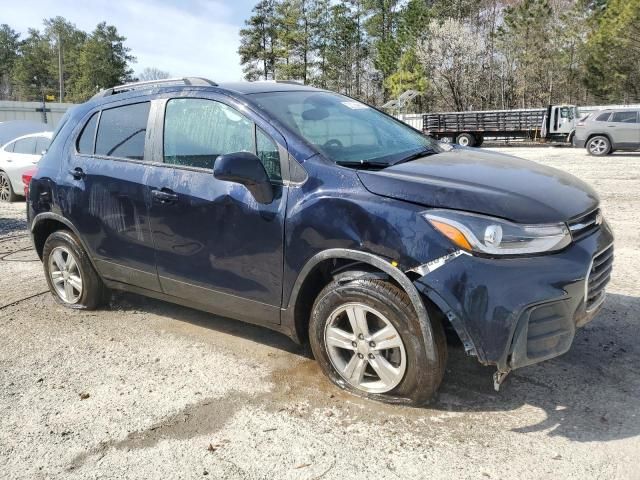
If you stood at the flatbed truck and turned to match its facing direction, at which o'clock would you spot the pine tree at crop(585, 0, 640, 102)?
The pine tree is roughly at 10 o'clock from the flatbed truck.

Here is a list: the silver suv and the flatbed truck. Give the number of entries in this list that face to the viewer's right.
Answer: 2

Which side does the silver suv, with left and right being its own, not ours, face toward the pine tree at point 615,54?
left

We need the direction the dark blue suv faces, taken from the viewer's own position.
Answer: facing the viewer and to the right of the viewer

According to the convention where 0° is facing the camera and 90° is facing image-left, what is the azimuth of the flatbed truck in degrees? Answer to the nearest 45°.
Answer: approximately 270°

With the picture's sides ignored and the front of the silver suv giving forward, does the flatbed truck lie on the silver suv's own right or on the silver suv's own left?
on the silver suv's own left

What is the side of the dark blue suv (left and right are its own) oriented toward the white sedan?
back

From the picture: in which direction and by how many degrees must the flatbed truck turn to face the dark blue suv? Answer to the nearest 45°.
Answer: approximately 90° to its right

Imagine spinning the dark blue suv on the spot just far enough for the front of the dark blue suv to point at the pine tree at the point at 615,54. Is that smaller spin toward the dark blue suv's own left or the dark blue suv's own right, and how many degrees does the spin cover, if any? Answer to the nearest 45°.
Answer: approximately 90° to the dark blue suv's own left

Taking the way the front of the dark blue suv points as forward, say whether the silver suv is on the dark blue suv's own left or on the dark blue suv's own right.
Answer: on the dark blue suv's own left

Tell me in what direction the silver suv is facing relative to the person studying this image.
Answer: facing to the right of the viewer
